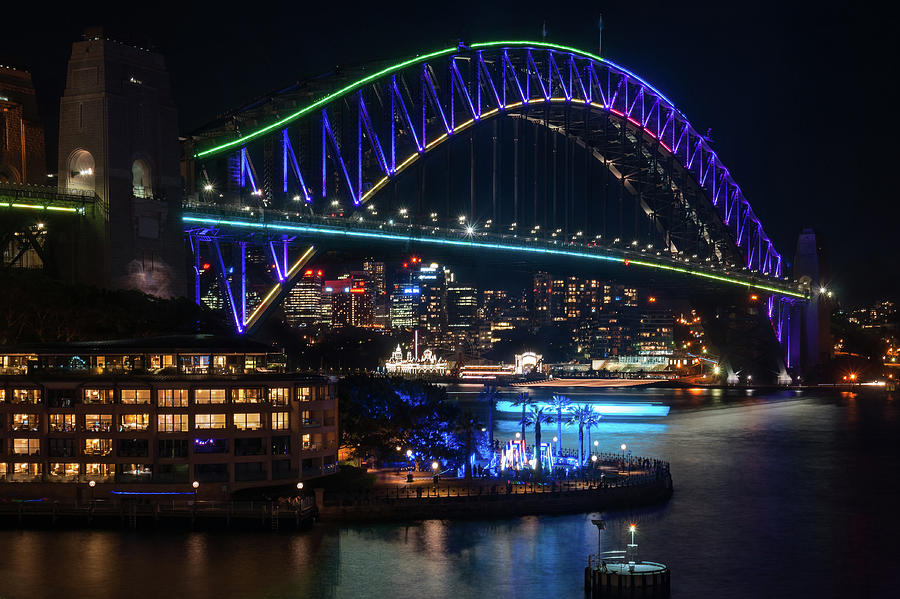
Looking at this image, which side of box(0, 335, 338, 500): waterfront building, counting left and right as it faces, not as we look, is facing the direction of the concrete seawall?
left

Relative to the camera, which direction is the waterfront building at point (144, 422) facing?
toward the camera
